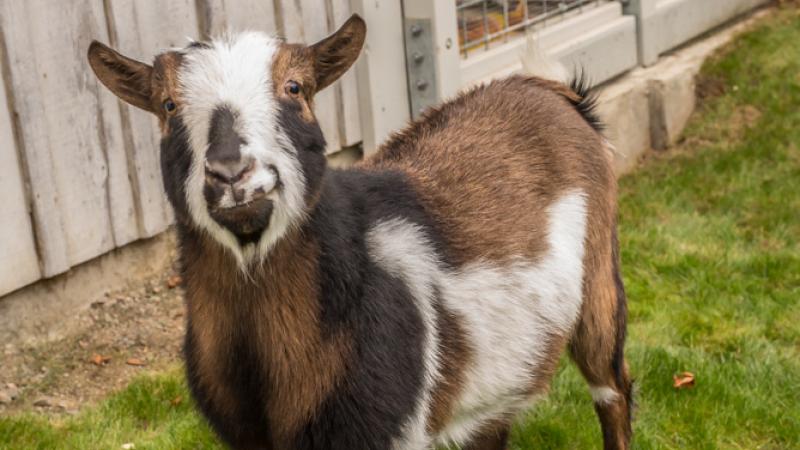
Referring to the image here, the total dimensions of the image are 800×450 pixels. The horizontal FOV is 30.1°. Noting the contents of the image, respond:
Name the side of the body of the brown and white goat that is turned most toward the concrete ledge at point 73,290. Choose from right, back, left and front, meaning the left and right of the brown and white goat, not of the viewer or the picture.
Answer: right

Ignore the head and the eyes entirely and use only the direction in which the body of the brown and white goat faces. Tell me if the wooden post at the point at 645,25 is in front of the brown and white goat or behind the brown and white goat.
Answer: behind

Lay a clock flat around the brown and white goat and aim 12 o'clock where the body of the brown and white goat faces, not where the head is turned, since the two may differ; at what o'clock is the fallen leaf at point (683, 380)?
The fallen leaf is roughly at 6 o'clock from the brown and white goat.

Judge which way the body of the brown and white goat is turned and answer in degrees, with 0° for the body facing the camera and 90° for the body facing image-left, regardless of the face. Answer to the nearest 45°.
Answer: approximately 45°

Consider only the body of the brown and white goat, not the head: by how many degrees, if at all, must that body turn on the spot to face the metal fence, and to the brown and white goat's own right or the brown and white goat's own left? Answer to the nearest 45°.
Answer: approximately 135° to the brown and white goat's own right

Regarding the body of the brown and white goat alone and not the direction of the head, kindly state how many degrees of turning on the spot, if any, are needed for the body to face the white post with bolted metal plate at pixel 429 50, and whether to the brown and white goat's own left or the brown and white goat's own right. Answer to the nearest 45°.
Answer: approximately 135° to the brown and white goat's own right
